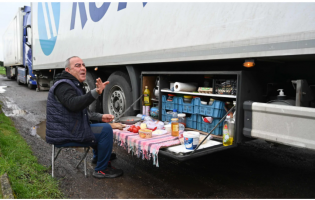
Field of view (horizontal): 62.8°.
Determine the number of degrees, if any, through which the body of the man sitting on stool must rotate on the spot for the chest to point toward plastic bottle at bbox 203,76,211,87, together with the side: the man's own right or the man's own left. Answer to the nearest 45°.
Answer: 0° — they already face it

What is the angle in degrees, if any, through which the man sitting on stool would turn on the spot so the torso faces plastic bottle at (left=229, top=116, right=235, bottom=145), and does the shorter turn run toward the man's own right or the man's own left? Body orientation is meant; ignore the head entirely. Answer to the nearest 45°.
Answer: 0° — they already face it

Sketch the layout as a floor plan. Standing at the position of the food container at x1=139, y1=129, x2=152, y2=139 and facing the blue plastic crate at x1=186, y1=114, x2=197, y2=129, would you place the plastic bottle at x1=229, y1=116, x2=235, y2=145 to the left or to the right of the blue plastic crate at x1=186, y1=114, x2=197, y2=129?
right

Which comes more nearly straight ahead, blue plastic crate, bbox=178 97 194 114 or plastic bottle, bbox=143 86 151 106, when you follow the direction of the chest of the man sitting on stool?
the blue plastic crate

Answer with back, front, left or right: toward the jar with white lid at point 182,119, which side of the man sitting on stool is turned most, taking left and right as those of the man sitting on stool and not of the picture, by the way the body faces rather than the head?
front

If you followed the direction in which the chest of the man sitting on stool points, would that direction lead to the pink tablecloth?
yes

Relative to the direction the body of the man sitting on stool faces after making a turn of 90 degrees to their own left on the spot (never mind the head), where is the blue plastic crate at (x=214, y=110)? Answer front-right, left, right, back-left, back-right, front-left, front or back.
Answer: right

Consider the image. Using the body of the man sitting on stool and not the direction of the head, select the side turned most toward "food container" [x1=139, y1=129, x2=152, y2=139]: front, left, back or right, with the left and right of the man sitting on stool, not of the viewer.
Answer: front

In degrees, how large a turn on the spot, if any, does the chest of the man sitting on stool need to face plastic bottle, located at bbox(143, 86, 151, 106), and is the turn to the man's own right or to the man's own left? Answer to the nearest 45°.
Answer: approximately 45° to the man's own left

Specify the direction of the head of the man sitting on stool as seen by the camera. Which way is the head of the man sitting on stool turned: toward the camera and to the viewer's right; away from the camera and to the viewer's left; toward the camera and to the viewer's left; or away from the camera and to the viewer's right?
toward the camera and to the viewer's right

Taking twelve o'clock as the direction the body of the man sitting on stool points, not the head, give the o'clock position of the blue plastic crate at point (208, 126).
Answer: The blue plastic crate is roughly at 12 o'clock from the man sitting on stool.

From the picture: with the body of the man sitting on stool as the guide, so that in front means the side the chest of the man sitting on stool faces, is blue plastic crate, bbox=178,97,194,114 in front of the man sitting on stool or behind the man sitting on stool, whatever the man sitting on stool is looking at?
in front

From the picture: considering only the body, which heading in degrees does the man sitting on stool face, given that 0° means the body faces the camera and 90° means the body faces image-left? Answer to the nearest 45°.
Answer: approximately 270°
